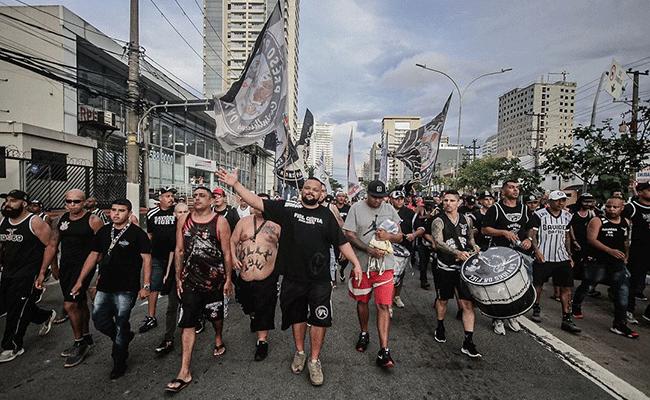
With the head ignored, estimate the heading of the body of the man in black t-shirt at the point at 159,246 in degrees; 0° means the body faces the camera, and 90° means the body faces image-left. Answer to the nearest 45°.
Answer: approximately 0°

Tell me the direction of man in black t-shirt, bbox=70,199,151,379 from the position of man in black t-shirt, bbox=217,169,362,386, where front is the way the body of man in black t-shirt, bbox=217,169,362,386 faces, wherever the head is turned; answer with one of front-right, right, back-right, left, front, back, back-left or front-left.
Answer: right

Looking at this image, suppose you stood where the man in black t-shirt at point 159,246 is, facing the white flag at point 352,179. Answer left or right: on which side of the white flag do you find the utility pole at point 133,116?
left

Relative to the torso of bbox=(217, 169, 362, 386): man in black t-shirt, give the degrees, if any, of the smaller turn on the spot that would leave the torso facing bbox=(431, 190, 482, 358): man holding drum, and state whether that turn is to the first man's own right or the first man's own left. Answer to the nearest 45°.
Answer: approximately 90° to the first man's own left

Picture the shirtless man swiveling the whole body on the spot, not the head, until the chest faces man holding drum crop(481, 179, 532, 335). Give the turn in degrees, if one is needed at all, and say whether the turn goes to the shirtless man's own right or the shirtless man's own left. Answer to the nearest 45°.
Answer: approximately 90° to the shirtless man's own left

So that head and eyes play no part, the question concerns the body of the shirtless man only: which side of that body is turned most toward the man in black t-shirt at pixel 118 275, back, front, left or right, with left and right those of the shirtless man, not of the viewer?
right

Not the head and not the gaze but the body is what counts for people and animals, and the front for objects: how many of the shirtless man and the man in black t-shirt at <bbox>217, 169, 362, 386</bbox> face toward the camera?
2

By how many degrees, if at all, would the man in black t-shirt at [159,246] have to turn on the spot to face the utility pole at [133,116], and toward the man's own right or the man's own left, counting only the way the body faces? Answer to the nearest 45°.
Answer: approximately 180°

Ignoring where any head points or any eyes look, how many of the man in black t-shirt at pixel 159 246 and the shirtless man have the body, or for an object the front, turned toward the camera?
2

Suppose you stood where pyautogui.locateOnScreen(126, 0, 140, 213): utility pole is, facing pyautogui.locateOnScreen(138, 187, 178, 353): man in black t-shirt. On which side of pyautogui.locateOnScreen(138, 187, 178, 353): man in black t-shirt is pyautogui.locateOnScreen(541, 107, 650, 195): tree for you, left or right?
left

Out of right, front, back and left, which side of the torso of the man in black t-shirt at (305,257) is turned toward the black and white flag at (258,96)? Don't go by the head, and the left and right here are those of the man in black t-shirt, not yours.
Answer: back
